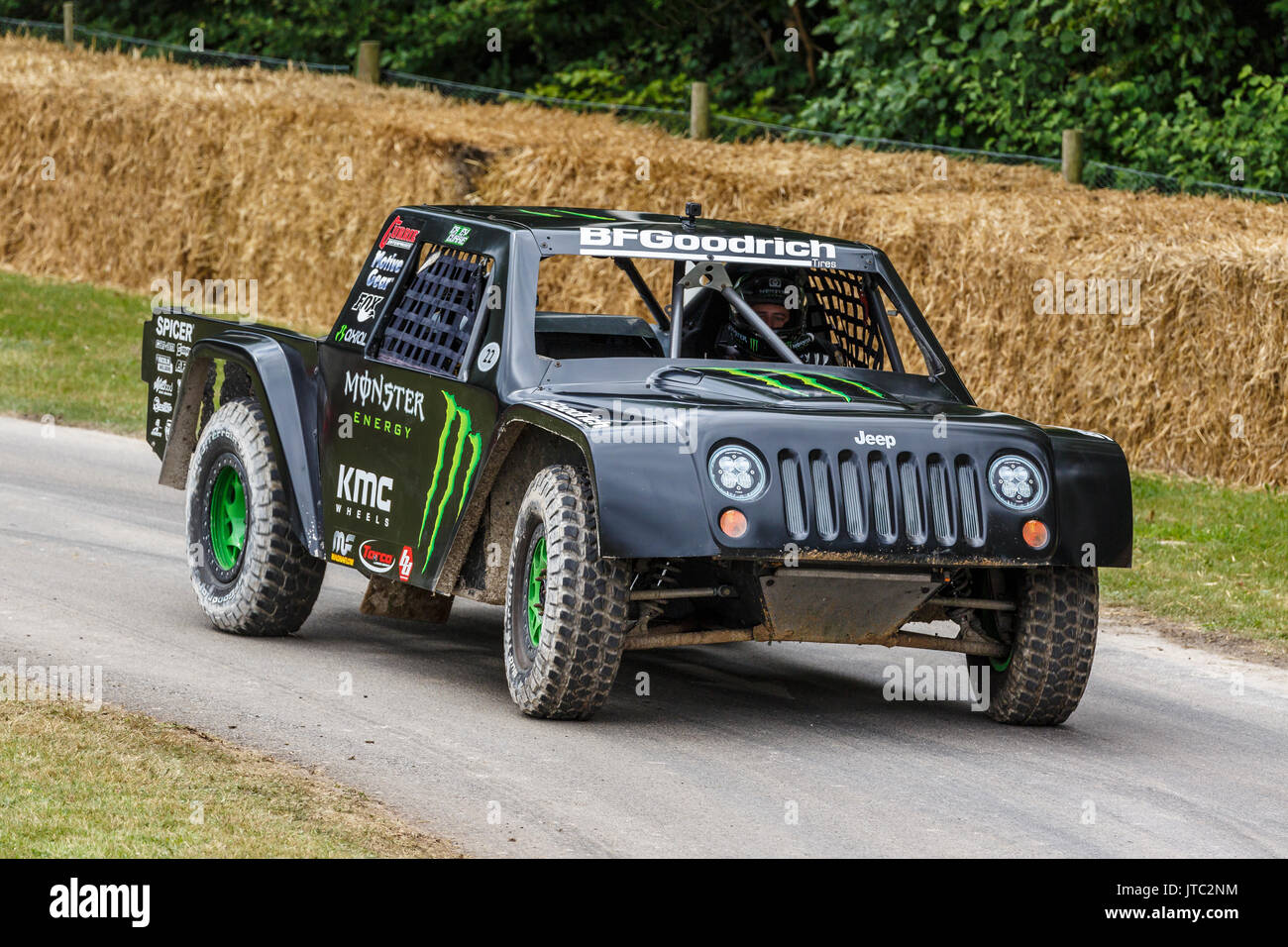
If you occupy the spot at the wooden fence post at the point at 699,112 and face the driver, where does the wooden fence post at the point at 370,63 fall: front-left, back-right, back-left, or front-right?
back-right

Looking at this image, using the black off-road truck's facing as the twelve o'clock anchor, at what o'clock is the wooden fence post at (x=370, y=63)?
The wooden fence post is roughly at 7 o'clock from the black off-road truck.

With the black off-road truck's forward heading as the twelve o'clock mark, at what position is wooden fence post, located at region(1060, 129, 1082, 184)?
The wooden fence post is roughly at 8 o'clock from the black off-road truck.

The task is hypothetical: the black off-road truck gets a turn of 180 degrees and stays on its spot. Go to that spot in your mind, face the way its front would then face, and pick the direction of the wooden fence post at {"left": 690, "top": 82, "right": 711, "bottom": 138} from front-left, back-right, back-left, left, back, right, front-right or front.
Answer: front-right

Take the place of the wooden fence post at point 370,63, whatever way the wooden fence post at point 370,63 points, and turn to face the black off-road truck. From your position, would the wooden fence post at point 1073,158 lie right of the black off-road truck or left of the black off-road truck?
left
